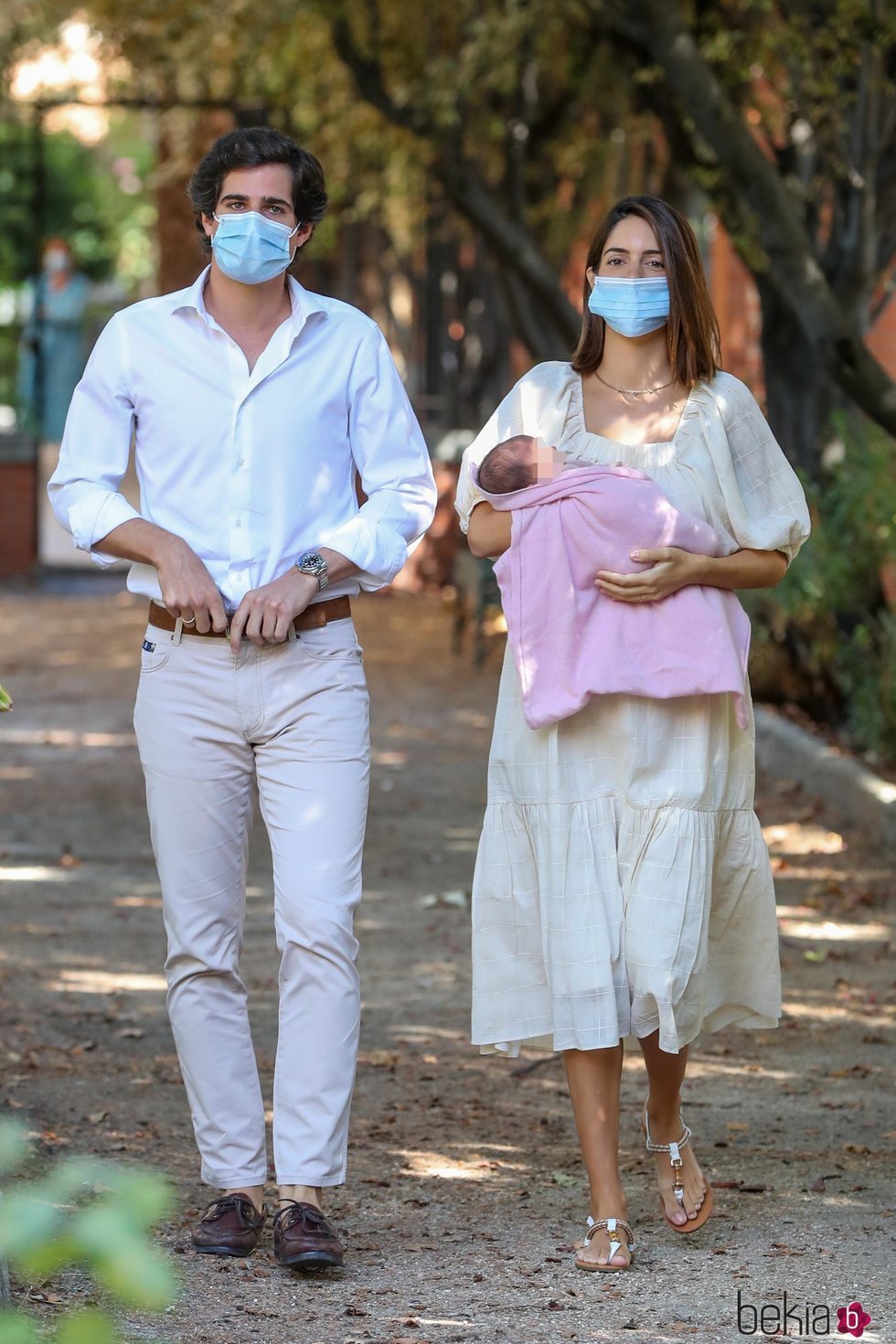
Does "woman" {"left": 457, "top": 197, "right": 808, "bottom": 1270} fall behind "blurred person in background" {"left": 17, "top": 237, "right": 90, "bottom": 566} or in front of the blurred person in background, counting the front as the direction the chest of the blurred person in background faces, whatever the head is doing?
in front

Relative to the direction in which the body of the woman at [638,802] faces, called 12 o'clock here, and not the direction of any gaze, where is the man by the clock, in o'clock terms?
The man is roughly at 3 o'clock from the woman.

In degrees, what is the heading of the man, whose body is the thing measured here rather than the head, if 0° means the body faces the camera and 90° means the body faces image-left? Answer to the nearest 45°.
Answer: approximately 0°

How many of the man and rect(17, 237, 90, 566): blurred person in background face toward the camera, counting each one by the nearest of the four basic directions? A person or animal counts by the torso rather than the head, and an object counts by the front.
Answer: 2

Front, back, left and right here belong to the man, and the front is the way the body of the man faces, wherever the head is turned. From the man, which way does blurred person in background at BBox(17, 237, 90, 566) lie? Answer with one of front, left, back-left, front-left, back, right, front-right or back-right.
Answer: back

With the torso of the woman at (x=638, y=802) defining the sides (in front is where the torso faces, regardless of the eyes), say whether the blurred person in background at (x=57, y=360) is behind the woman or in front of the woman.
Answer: behind

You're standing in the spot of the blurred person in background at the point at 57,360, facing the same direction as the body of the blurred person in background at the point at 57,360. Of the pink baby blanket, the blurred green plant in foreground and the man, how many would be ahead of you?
3

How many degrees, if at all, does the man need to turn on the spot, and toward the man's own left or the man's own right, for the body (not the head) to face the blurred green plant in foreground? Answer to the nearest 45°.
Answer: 0° — they already face it
